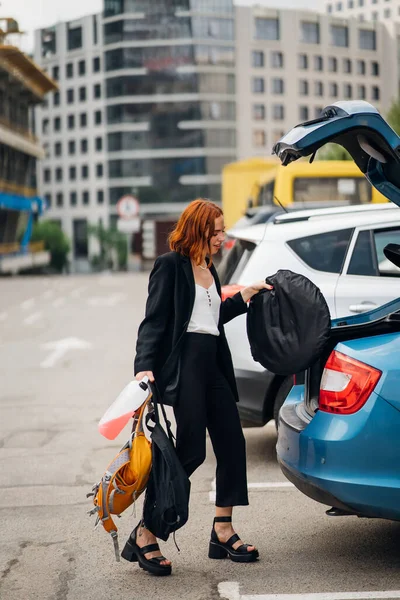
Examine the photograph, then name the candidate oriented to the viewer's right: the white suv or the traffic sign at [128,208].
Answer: the white suv

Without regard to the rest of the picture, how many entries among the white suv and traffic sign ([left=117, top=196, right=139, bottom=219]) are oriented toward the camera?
1

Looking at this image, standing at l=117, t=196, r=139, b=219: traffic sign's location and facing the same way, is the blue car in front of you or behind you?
in front

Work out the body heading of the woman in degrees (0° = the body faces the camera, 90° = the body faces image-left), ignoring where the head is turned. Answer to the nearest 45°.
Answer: approximately 315°

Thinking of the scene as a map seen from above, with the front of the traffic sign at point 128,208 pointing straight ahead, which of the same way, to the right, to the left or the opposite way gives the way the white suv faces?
to the left

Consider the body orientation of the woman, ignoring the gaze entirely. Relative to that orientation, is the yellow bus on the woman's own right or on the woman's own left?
on the woman's own left

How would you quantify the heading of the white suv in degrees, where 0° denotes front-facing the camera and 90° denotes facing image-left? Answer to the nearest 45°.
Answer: approximately 270°

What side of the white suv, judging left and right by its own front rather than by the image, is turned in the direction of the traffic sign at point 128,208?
left

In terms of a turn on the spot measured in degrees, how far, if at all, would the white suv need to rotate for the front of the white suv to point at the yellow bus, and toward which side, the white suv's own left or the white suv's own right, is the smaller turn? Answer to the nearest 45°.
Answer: approximately 90° to the white suv's own left
